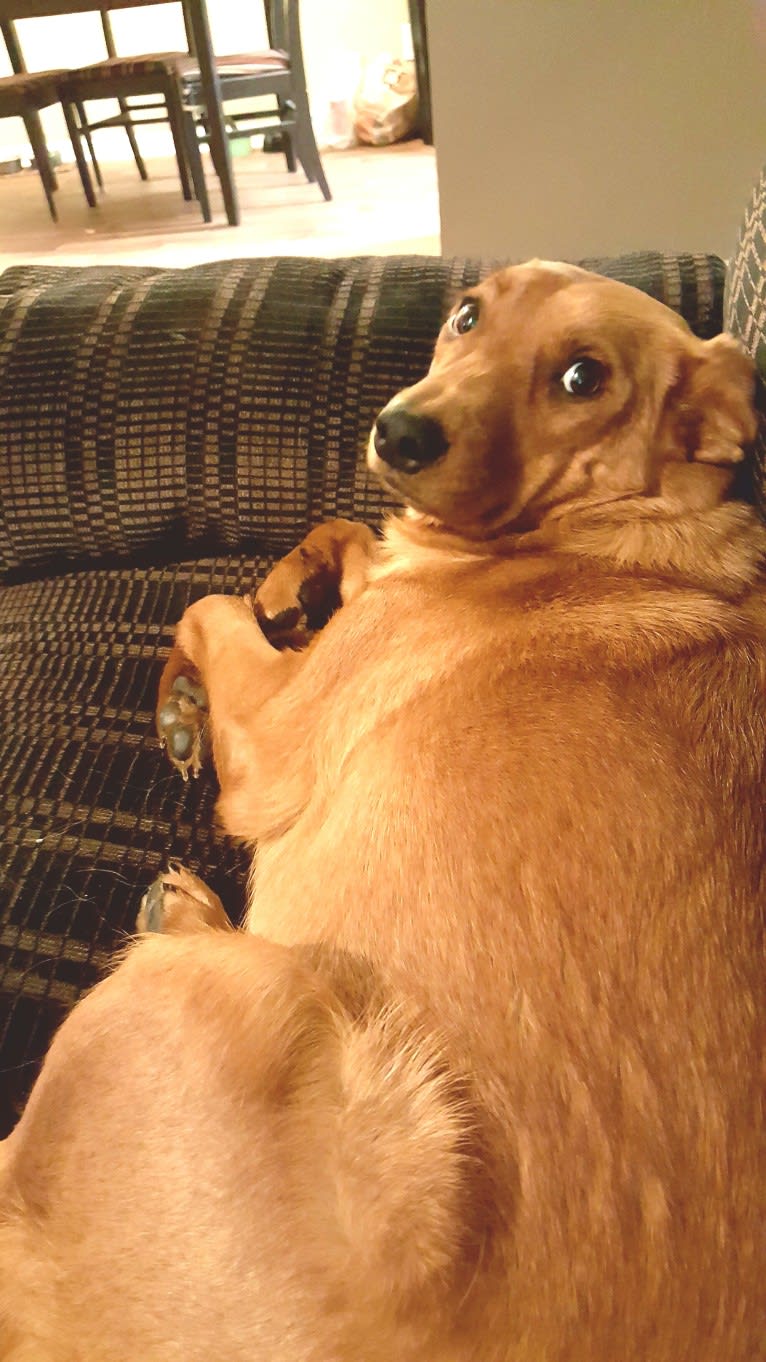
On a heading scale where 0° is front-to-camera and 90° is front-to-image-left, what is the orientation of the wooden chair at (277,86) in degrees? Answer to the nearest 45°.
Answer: approximately 90°

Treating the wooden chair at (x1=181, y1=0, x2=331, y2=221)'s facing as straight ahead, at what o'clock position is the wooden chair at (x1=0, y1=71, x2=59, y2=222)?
the wooden chair at (x1=0, y1=71, x2=59, y2=222) is roughly at 12 o'clock from the wooden chair at (x1=181, y1=0, x2=331, y2=221).
